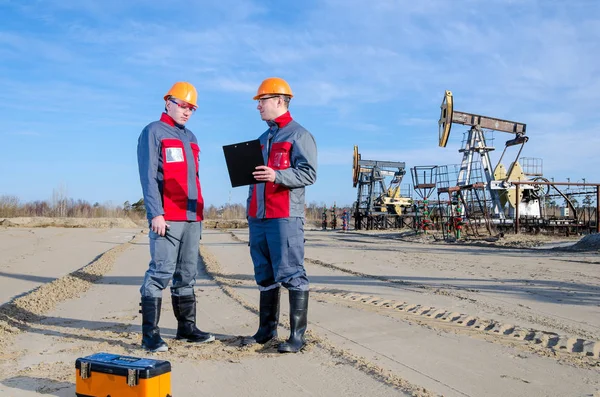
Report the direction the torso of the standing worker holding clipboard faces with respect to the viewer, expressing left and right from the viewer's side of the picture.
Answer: facing the viewer and to the left of the viewer

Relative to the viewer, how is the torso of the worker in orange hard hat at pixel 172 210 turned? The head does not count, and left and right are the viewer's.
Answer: facing the viewer and to the right of the viewer

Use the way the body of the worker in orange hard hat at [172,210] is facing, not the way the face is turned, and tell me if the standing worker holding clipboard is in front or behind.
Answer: in front

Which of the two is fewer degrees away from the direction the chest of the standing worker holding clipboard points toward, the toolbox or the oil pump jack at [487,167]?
the toolbox

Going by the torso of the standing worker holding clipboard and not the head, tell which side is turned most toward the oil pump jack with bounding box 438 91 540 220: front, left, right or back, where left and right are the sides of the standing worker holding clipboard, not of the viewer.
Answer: back

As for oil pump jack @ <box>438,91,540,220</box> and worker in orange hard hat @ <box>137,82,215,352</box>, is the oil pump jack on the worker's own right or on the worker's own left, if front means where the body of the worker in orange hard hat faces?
on the worker's own left

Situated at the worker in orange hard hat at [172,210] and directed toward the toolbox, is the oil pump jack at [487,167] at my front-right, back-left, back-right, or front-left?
back-left

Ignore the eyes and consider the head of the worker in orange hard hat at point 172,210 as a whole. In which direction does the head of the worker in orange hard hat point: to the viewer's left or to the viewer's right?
to the viewer's right

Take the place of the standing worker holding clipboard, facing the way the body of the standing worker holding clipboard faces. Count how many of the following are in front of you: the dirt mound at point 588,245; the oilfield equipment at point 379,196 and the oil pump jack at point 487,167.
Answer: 0

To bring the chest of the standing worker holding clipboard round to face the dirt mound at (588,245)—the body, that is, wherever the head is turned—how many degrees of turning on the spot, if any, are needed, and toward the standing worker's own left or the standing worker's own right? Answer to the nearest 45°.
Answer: approximately 180°

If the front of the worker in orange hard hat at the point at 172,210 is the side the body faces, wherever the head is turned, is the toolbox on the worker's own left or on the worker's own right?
on the worker's own right

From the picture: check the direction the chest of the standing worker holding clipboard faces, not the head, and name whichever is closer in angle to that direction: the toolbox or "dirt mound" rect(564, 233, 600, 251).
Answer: the toolbox

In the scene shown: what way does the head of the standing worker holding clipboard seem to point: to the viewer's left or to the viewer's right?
to the viewer's left

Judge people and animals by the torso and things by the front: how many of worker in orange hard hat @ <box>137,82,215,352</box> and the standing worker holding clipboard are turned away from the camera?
0

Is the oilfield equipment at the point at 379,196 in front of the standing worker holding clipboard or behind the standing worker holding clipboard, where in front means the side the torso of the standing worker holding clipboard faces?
behind
